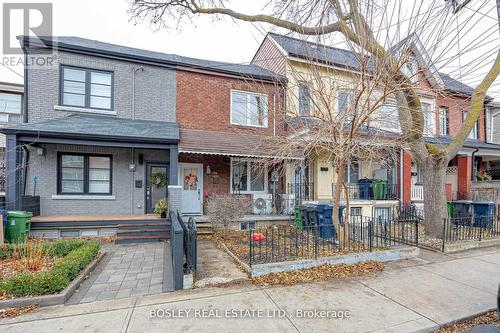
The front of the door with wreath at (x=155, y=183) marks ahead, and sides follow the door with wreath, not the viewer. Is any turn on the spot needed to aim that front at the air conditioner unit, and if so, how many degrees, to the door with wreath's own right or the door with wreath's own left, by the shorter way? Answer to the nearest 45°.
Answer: approximately 90° to the door with wreath's own left

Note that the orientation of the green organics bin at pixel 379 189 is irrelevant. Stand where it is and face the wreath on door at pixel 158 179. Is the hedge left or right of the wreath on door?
left

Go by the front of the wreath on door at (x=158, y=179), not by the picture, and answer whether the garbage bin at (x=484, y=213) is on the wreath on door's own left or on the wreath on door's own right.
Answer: on the wreath on door's own left

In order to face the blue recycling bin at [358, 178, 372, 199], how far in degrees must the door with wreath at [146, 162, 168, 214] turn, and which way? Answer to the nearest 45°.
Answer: approximately 90° to its left

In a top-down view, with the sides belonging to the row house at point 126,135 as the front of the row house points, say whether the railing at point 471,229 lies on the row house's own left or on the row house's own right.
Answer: on the row house's own left

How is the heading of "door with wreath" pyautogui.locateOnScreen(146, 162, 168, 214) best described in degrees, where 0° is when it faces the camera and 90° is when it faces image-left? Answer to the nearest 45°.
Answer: approximately 0°
